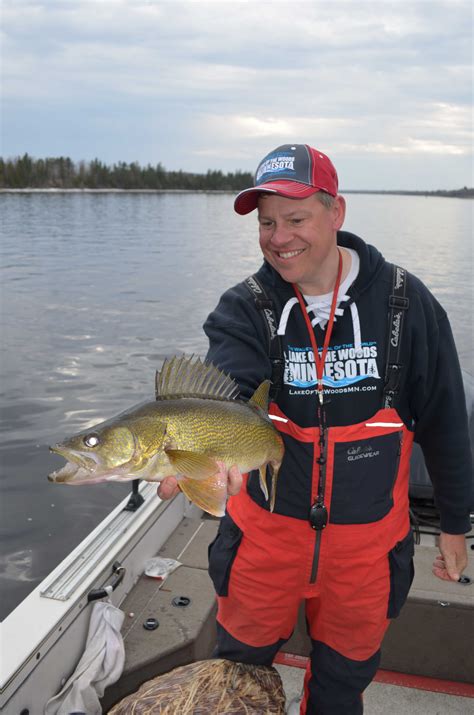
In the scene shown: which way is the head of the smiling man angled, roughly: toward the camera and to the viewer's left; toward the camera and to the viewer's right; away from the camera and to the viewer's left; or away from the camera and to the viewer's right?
toward the camera and to the viewer's left

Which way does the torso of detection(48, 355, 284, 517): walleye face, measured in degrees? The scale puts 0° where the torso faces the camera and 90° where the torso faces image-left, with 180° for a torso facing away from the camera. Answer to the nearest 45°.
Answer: approximately 90°

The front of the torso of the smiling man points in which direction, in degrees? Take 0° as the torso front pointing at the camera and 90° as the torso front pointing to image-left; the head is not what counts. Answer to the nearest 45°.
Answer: approximately 0°

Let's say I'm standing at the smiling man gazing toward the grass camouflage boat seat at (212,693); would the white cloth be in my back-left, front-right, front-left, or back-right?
front-right

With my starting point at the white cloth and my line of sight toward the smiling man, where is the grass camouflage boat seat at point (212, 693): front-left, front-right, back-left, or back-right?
front-right
